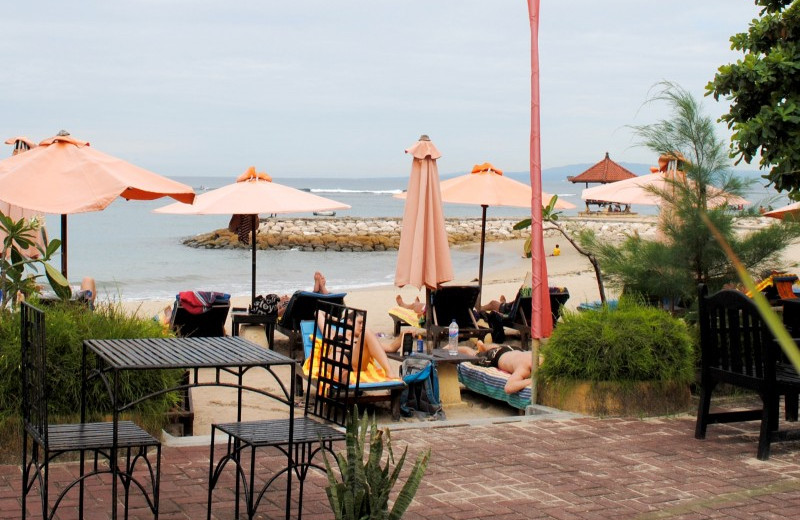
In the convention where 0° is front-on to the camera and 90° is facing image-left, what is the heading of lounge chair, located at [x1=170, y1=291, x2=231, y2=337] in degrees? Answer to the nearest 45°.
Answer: approximately 180°

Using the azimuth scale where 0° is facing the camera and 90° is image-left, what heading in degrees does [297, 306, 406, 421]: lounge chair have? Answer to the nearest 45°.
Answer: approximately 270°

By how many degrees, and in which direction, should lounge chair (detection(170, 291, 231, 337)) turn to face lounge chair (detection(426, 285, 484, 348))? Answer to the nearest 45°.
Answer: approximately 90° to its right

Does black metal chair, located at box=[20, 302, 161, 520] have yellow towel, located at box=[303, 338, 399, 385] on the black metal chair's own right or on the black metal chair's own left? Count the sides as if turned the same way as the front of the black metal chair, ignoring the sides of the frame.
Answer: on the black metal chair's own left

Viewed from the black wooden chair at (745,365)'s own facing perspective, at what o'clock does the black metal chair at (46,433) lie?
the black metal chair at (46,433) is roughly at 6 o'clock from the black wooden chair at (745,365).

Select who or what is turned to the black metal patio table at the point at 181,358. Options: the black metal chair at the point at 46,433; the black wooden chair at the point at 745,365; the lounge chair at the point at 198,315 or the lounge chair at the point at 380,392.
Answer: the black metal chair at the point at 46,433

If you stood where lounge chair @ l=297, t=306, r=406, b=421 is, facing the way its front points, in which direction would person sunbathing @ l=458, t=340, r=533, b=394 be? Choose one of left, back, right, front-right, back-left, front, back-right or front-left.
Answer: front-left

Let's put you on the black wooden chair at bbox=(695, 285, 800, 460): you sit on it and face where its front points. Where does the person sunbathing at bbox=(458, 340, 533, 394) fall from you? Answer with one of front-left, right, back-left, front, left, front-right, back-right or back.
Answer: left

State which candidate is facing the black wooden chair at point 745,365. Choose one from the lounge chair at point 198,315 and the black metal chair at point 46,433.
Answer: the black metal chair at point 46,433

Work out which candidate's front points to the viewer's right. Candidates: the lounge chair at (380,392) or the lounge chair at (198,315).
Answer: the lounge chair at (380,392)

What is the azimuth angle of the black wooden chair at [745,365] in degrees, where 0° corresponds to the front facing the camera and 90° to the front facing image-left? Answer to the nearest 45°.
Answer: approximately 225°

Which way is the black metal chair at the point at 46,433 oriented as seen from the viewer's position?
to the viewer's right

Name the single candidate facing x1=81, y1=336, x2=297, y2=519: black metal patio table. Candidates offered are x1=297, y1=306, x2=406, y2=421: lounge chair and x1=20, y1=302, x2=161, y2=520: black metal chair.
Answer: the black metal chair

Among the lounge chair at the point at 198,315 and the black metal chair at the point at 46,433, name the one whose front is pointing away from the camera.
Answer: the lounge chair
